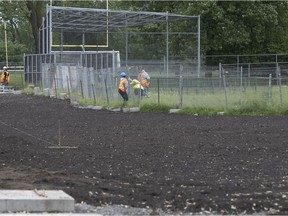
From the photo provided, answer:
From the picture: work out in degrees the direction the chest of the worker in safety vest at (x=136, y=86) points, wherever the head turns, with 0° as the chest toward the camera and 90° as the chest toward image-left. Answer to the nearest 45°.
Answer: approximately 90°

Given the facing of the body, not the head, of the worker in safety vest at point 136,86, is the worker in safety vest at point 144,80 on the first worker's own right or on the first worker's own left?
on the first worker's own right

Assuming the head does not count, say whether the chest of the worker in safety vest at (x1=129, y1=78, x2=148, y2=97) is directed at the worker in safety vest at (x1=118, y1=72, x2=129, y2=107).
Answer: yes
